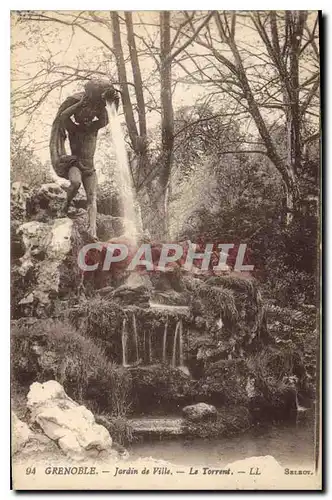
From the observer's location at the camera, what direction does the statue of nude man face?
facing the viewer and to the right of the viewer
